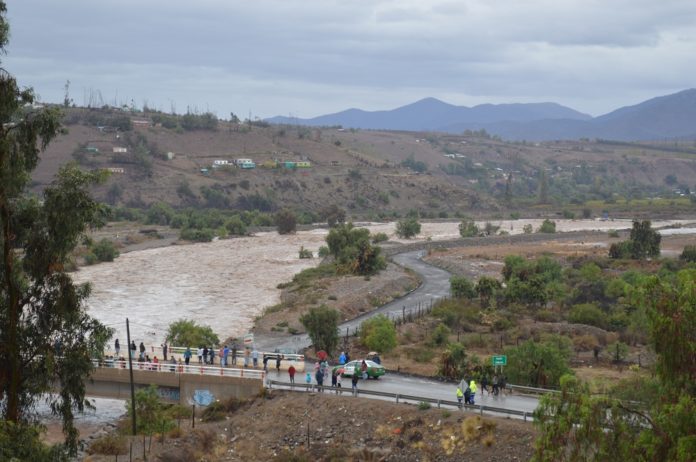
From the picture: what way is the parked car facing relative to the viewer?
to the viewer's right

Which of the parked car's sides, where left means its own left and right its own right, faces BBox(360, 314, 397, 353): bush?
left

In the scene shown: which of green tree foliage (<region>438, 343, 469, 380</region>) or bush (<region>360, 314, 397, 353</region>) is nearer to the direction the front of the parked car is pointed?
the green tree foliage

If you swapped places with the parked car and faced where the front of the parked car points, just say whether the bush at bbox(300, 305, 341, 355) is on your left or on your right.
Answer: on your left

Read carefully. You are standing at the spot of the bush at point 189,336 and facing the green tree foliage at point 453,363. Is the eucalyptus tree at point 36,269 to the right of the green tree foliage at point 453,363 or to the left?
right

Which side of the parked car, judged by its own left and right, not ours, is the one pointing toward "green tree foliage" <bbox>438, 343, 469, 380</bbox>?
front

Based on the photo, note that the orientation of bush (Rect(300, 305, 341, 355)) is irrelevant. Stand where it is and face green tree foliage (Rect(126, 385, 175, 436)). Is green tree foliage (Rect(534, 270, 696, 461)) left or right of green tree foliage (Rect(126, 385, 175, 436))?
left
